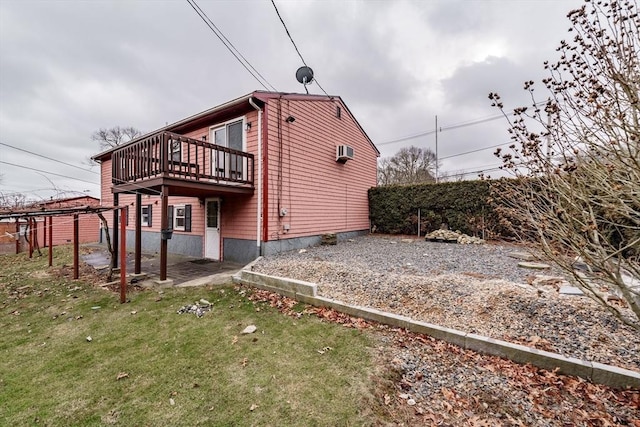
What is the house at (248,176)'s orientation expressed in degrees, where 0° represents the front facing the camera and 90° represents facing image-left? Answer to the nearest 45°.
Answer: approximately 45°

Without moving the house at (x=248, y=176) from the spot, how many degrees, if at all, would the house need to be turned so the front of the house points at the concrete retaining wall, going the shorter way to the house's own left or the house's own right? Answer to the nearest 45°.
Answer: approximately 45° to the house's own left

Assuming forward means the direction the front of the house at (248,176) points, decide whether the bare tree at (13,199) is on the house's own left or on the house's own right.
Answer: on the house's own right

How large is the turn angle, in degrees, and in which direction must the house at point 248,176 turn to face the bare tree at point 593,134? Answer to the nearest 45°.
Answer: approximately 45° to its left

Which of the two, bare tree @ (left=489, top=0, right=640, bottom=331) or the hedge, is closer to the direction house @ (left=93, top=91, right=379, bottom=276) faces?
the bare tree

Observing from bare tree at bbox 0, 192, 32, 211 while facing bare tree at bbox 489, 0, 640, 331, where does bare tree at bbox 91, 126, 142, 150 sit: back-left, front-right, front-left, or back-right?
front-left

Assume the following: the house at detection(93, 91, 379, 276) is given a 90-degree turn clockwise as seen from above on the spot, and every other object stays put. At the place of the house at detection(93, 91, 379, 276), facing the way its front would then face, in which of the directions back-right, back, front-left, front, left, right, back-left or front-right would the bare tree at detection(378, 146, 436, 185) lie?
right

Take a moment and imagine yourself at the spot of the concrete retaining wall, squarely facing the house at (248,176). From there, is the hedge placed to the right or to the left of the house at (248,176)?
right

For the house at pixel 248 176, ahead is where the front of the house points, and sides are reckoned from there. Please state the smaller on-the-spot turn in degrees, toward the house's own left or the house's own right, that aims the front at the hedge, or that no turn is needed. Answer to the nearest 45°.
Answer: approximately 135° to the house's own left

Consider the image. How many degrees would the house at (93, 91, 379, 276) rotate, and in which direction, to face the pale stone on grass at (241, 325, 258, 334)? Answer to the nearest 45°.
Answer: approximately 45° to its left

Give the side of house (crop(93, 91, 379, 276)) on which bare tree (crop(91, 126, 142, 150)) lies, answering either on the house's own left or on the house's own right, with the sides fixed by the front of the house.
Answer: on the house's own right
